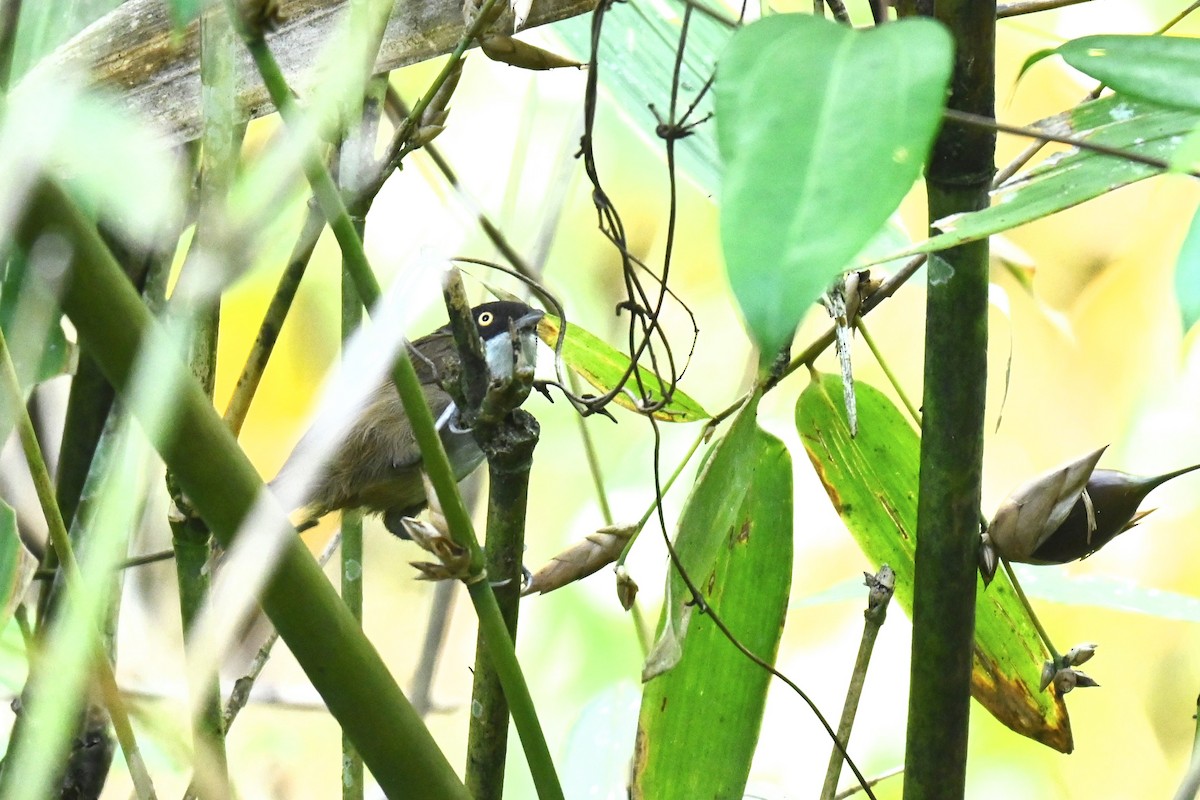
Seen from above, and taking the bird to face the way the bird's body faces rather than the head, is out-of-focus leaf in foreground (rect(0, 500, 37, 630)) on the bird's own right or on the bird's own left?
on the bird's own right

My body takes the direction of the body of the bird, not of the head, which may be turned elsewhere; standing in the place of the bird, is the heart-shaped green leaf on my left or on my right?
on my right

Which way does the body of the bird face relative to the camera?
to the viewer's right
